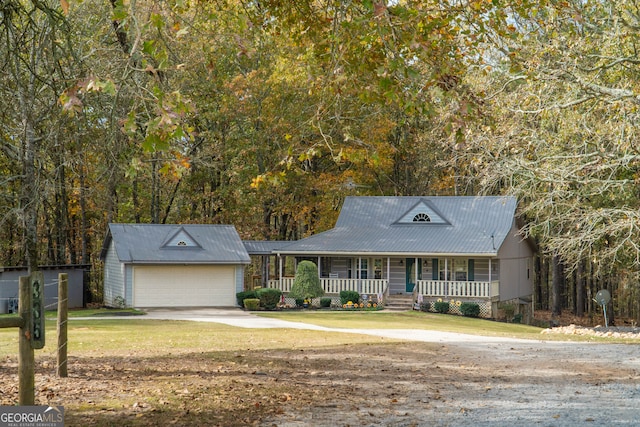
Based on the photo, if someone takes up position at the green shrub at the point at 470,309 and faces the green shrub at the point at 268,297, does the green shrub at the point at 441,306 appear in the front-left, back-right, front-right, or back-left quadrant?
front-right

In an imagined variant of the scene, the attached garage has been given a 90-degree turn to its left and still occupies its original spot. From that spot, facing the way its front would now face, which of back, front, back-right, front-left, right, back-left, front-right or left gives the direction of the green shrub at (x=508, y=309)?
front

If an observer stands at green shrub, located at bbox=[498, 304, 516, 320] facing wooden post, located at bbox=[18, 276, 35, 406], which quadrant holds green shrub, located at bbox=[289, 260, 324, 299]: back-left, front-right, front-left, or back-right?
front-right

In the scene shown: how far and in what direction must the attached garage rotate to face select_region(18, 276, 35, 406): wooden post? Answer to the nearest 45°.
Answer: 0° — it already faces it

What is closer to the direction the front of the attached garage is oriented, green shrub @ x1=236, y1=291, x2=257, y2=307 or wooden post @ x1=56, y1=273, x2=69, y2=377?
the wooden post

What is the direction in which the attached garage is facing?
toward the camera

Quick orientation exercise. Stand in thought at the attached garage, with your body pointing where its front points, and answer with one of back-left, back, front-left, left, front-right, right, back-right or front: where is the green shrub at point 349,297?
left

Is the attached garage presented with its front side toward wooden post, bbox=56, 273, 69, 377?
yes

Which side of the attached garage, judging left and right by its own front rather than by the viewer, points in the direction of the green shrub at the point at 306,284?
left

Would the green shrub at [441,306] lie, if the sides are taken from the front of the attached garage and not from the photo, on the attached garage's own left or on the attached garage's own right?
on the attached garage's own left

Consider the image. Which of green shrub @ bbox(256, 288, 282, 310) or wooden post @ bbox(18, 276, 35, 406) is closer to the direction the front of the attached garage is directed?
the wooden post

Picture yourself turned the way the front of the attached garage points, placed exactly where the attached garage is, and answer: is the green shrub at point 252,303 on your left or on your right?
on your left

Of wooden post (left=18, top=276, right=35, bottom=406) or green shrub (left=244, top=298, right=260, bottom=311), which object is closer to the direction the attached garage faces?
the wooden post
